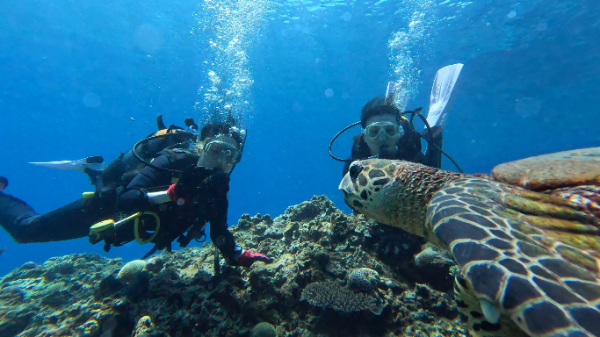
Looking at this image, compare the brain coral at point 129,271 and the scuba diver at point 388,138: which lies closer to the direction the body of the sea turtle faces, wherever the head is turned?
the brain coral

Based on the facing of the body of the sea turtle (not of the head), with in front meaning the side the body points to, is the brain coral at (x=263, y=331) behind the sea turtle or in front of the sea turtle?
in front

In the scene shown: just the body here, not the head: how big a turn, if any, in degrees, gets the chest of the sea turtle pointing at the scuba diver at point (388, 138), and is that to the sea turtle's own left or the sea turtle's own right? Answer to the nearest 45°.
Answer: approximately 90° to the sea turtle's own right

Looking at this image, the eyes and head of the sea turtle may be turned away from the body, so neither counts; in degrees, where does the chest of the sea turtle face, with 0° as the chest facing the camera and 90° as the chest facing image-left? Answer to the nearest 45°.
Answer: approximately 90°

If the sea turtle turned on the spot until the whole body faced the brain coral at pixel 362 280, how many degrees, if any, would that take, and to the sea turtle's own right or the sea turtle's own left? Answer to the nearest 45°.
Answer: approximately 45° to the sea turtle's own right

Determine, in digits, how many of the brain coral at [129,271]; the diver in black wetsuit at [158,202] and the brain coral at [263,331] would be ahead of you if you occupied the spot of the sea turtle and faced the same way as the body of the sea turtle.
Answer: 3

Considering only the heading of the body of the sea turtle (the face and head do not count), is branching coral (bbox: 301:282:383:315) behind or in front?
in front

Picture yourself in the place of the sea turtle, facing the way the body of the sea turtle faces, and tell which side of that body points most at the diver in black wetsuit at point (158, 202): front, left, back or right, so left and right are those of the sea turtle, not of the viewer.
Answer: front

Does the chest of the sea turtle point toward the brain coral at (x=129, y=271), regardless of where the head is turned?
yes
